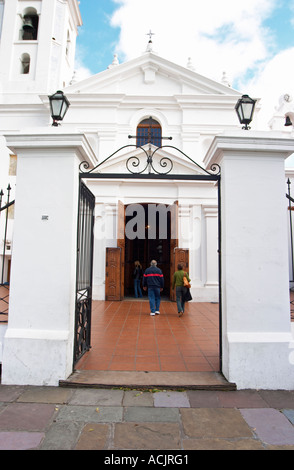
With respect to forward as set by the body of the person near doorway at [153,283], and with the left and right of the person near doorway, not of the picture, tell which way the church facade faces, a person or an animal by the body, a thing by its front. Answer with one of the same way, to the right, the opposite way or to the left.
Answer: the opposite way

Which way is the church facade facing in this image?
toward the camera

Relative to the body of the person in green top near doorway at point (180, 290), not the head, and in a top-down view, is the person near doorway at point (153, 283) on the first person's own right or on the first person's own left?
on the first person's own left

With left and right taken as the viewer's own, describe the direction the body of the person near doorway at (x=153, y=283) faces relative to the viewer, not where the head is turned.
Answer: facing away from the viewer

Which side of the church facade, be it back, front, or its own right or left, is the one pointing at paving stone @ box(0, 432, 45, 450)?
front

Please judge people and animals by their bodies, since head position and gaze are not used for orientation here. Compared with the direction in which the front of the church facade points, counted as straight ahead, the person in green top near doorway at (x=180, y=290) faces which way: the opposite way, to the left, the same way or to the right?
the opposite way

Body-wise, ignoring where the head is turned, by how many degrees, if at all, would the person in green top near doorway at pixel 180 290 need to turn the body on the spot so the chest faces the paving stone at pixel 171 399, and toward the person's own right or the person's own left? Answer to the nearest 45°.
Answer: approximately 180°

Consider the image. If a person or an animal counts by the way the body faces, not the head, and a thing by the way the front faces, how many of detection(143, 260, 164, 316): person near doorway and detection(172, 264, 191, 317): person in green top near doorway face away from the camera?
2

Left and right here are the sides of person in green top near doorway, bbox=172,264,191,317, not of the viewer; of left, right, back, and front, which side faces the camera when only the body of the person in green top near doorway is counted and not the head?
back

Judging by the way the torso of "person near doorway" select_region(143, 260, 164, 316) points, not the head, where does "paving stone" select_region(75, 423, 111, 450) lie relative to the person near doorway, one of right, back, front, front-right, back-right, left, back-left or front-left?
back

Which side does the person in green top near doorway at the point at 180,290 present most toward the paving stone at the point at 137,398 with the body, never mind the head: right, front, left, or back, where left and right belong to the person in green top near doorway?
back

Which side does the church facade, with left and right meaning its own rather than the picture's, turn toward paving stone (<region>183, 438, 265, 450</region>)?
front

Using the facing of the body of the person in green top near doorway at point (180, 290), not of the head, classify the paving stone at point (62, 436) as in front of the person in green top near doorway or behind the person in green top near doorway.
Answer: behind

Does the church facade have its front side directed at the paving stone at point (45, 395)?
yes

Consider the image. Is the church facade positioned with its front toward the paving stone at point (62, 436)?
yes
